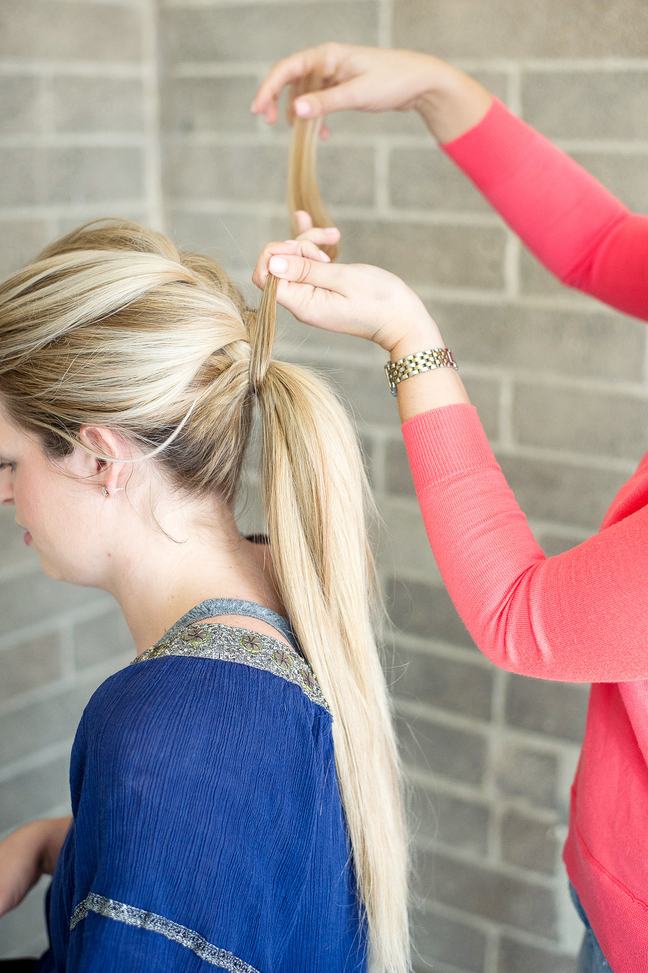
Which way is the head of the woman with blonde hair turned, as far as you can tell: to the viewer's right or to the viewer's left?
to the viewer's left

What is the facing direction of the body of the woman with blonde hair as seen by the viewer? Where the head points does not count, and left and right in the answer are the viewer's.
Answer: facing to the left of the viewer
